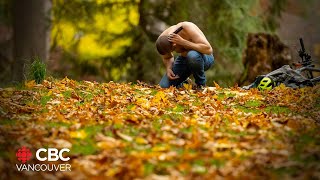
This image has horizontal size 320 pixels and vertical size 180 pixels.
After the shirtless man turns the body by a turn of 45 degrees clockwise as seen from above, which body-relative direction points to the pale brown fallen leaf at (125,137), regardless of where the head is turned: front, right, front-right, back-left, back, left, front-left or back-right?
left

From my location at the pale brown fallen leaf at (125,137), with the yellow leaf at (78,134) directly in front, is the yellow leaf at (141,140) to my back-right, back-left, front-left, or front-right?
back-left

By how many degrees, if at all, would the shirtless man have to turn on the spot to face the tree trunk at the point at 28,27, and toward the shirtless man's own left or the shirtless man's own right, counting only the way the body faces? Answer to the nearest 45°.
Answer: approximately 90° to the shirtless man's own right

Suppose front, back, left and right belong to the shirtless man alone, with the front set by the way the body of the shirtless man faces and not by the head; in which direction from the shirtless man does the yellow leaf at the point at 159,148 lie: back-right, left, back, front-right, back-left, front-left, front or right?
front-left

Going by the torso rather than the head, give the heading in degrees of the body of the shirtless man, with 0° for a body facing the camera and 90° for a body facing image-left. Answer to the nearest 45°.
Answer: approximately 45°

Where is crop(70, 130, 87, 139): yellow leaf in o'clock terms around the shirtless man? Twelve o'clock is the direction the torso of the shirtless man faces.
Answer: The yellow leaf is roughly at 11 o'clock from the shirtless man.

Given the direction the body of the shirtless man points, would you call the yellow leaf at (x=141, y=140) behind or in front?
in front

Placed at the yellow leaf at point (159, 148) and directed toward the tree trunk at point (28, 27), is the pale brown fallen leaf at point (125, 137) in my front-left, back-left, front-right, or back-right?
front-left

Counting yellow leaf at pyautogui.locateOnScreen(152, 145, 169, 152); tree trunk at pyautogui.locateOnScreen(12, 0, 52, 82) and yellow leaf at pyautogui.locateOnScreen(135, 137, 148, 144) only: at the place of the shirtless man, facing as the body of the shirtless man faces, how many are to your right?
1
